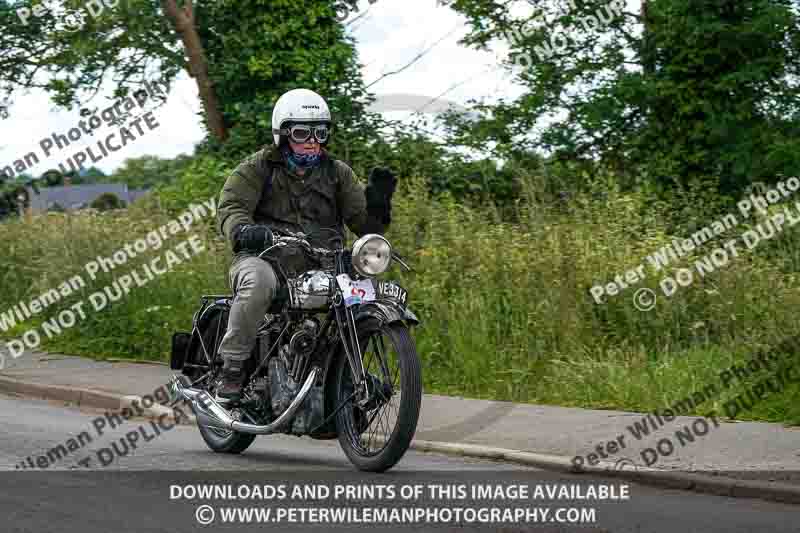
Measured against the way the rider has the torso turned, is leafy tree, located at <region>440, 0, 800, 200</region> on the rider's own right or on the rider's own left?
on the rider's own left

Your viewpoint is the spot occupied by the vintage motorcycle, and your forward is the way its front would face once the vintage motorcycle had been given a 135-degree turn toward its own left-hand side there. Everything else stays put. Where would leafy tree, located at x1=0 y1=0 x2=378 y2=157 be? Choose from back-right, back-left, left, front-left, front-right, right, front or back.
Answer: front

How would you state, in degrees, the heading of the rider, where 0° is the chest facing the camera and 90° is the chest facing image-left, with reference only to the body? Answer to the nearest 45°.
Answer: approximately 315°

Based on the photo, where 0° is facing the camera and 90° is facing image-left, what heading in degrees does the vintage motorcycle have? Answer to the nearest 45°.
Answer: approximately 315°

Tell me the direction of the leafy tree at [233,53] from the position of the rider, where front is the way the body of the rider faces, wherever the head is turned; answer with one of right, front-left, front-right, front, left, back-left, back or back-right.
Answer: back-left
